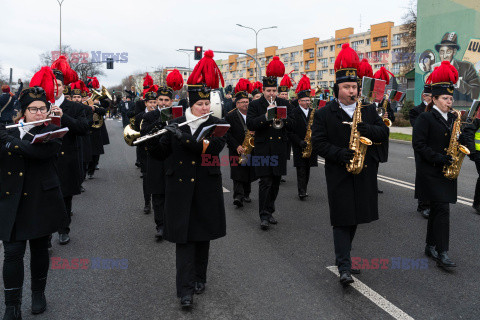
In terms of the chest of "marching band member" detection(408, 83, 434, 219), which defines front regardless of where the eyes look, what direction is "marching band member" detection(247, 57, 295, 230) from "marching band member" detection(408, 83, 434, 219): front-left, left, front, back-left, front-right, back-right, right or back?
front-right

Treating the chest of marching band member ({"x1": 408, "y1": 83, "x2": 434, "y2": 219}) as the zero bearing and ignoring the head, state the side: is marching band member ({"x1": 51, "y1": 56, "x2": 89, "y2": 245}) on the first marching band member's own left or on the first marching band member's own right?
on the first marching band member's own right

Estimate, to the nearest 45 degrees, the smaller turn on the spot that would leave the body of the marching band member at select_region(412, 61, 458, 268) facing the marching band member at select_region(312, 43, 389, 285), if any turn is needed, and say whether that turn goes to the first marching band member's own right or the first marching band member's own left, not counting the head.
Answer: approximately 90° to the first marching band member's own right

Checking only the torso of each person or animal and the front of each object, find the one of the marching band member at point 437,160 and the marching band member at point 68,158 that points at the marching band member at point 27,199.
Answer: the marching band member at point 68,158

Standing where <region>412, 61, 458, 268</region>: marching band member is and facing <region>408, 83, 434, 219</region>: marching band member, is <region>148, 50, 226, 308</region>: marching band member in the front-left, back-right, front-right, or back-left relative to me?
back-left

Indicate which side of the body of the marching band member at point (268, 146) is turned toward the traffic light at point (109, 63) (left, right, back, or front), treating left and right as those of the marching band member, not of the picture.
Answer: back

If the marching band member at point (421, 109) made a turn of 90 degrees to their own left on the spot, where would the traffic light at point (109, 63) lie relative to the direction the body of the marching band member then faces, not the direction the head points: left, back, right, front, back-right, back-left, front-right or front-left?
back-left

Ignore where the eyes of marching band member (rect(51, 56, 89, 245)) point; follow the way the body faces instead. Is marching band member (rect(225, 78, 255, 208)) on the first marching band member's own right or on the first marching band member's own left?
on the first marching band member's own left

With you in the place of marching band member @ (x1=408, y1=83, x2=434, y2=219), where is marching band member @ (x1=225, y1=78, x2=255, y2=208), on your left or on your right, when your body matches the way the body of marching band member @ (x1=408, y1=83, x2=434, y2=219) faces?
on your right

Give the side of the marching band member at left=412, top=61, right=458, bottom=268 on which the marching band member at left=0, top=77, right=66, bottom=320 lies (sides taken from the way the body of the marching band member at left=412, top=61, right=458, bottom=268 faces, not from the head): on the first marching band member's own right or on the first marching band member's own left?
on the first marching band member's own right
